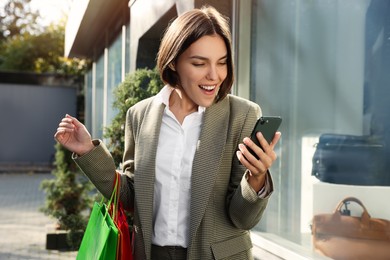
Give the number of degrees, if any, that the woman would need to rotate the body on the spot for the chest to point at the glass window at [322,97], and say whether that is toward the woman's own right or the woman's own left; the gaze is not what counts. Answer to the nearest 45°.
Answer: approximately 135° to the woman's own left

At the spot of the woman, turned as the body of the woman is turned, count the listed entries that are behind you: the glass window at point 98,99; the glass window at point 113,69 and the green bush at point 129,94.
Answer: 3

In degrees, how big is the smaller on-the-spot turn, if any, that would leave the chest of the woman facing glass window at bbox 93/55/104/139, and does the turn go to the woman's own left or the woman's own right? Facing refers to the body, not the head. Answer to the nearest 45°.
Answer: approximately 180°

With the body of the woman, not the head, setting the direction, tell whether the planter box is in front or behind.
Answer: behind

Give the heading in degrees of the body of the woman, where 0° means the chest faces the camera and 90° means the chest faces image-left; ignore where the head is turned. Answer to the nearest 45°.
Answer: approximately 0°
